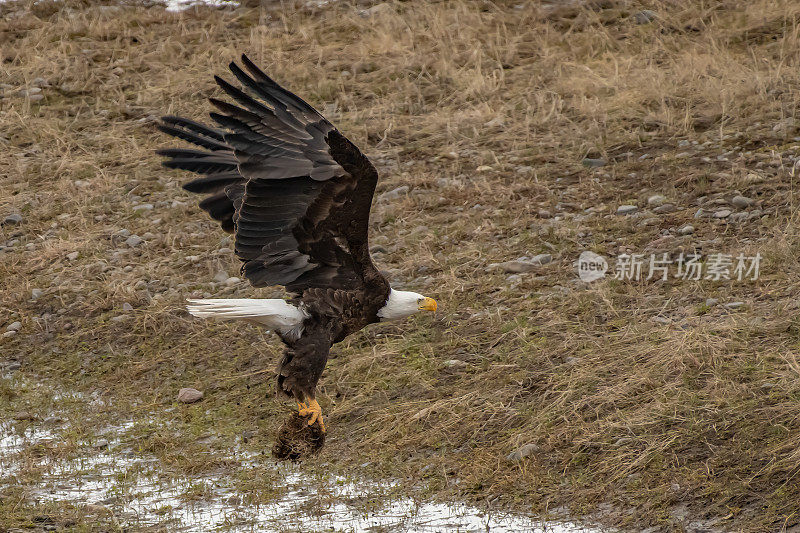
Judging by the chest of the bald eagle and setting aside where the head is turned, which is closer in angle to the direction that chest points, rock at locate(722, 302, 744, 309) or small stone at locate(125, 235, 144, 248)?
the rock

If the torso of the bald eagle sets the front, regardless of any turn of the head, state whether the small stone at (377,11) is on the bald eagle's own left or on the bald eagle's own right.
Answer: on the bald eagle's own left

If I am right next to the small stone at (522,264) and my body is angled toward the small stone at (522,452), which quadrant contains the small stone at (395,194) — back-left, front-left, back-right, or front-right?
back-right

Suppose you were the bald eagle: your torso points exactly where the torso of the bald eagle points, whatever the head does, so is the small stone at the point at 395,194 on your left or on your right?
on your left

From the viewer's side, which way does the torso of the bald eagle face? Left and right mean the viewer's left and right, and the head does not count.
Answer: facing to the right of the viewer

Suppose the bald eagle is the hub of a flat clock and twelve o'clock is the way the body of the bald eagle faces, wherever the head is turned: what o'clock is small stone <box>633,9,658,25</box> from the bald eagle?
The small stone is roughly at 10 o'clock from the bald eagle.

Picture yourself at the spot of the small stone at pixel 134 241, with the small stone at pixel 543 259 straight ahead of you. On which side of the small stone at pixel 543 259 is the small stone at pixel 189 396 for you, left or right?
right
